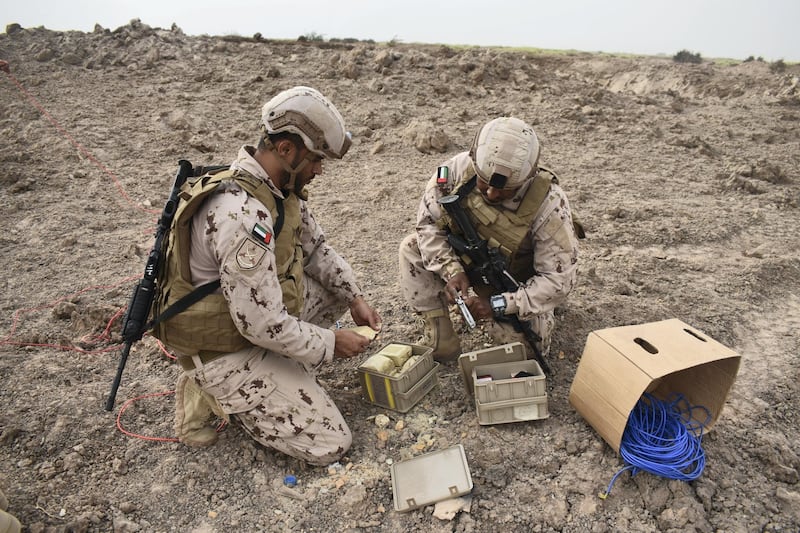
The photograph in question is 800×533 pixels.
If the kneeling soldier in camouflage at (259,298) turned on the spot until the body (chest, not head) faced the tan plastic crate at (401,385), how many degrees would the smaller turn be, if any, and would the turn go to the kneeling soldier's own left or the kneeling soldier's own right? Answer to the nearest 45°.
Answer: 0° — they already face it

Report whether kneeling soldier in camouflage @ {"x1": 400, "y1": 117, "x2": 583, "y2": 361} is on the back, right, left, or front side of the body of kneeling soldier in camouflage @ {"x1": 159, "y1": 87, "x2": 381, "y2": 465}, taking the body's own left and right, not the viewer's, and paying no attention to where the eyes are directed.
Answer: front

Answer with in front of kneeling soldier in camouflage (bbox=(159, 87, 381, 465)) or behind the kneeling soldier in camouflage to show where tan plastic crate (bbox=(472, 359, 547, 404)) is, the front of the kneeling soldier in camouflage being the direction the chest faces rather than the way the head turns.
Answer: in front

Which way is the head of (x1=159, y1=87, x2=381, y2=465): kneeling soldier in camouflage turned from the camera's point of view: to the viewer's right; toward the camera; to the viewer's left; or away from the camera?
to the viewer's right

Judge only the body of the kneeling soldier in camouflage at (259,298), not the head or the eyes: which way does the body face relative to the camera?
to the viewer's right

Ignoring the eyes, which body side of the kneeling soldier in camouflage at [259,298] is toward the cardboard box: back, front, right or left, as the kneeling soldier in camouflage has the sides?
front

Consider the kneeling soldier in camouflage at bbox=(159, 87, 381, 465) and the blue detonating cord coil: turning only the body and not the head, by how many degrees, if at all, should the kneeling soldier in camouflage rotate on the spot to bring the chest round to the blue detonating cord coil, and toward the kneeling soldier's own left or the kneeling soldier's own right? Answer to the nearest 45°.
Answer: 0° — they already face it

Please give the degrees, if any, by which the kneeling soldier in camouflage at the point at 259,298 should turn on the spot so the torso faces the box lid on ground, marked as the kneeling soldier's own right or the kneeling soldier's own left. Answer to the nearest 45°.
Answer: approximately 45° to the kneeling soldier's own right

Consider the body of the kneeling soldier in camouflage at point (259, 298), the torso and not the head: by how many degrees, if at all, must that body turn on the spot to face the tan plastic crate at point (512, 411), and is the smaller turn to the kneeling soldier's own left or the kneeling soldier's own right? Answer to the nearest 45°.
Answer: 0° — they already face it
